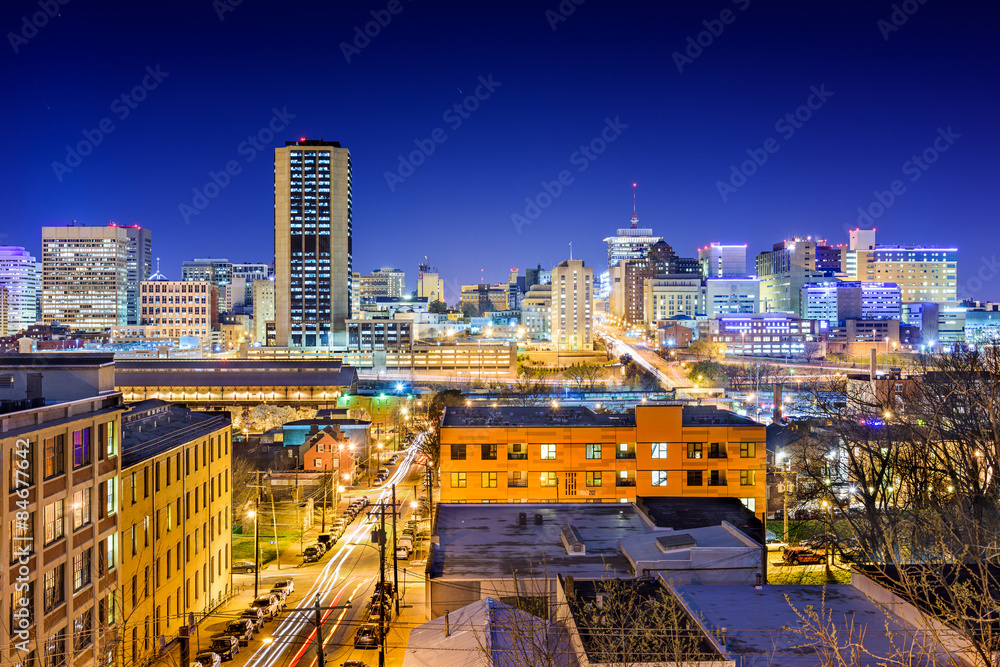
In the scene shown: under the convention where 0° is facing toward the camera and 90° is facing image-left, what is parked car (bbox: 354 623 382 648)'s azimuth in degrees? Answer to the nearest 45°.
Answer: approximately 225°

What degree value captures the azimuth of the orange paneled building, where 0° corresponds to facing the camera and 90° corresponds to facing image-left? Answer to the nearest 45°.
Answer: approximately 0°

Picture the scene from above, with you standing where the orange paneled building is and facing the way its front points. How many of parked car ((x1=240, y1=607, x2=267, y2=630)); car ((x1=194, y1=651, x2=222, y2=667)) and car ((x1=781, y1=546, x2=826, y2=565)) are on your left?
1

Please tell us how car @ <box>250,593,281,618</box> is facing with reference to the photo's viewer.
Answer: facing the viewer and to the left of the viewer

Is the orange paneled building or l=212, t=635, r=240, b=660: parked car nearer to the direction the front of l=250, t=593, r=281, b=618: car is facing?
the parked car

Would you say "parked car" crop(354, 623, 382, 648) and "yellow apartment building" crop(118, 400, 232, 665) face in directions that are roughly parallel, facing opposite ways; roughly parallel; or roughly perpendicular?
roughly perpendicular

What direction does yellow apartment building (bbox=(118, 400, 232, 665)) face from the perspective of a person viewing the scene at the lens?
facing the viewer and to the right of the viewer

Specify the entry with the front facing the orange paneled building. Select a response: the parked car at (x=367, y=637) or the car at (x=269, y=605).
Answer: the parked car

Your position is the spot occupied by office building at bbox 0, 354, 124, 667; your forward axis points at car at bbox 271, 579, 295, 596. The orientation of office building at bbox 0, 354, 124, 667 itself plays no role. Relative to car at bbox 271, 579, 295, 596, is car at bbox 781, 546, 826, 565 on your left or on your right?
right

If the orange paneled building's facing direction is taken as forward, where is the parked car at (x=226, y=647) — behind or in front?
in front

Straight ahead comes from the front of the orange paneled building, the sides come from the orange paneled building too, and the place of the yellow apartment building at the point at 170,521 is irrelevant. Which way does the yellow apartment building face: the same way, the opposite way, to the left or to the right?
to the left

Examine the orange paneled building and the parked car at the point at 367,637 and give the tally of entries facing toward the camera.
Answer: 1

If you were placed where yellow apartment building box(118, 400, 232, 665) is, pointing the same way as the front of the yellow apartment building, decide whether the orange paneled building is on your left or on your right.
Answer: on your left

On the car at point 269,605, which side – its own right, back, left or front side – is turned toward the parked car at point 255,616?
front

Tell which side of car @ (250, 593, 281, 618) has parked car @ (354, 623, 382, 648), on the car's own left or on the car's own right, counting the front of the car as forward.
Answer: on the car's own left
